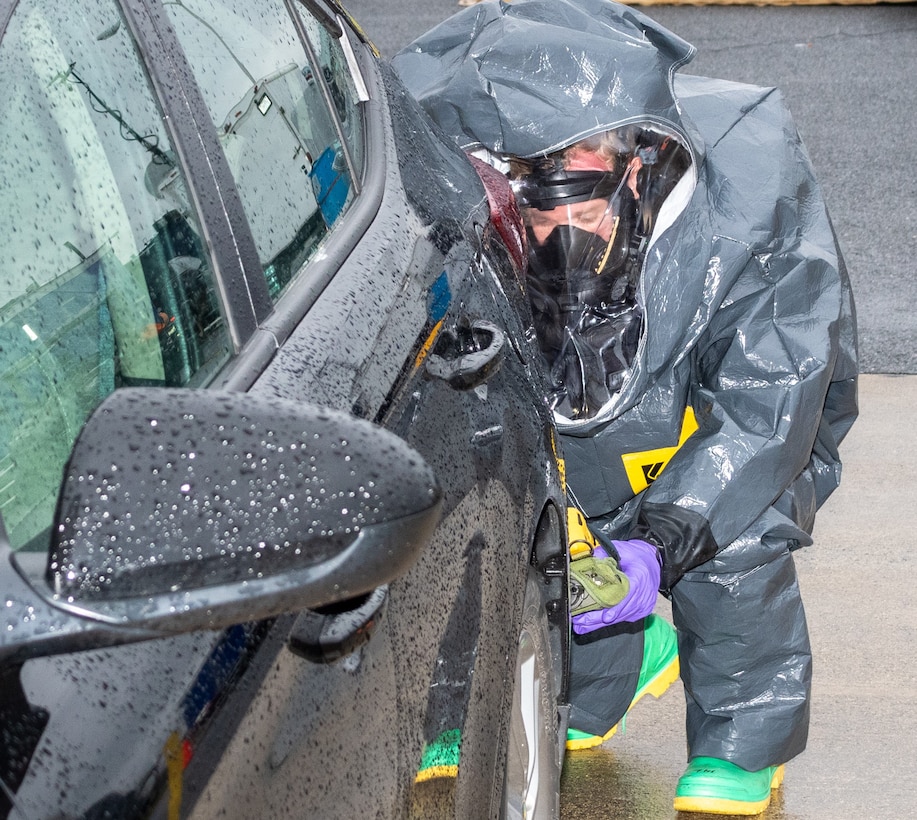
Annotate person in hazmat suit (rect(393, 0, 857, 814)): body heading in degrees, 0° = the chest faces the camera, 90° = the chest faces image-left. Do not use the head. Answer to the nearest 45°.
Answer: approximately 45°

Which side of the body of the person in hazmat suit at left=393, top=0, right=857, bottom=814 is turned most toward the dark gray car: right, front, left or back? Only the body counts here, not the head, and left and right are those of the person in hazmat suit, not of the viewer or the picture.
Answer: front

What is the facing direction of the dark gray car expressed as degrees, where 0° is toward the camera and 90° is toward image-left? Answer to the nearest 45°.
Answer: approximately 45°

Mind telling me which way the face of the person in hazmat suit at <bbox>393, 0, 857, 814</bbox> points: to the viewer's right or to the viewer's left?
to the viewer's left

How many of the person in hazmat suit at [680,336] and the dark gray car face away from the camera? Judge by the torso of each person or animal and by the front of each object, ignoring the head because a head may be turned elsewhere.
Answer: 0
